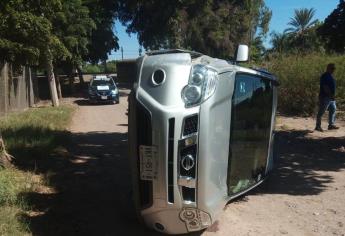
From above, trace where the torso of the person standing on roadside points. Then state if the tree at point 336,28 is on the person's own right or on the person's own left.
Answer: on the person's own right

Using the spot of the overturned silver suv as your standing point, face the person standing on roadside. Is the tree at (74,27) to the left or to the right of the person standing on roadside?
left

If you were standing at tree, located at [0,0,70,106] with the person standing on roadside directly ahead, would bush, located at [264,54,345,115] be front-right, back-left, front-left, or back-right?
front-left
